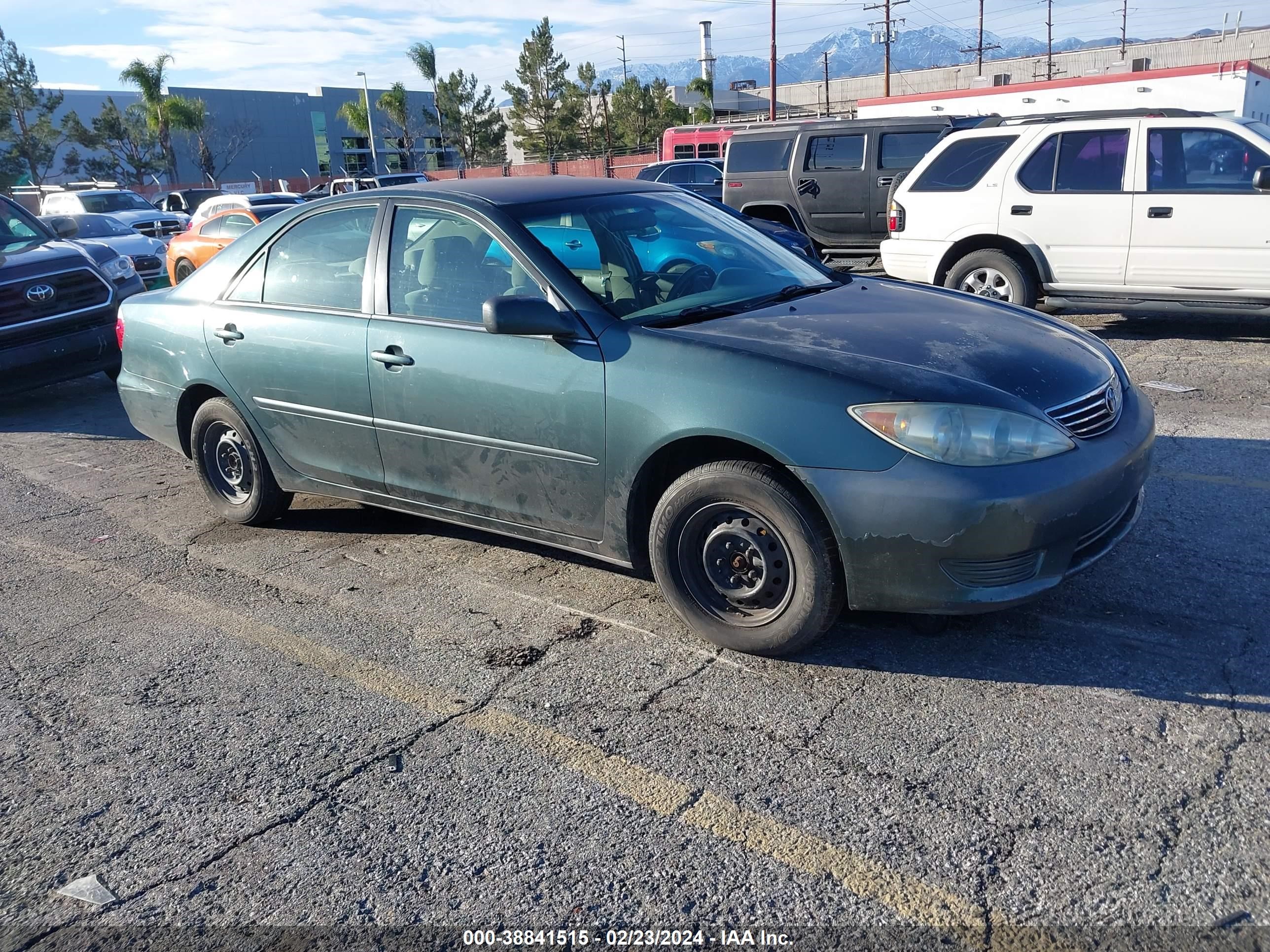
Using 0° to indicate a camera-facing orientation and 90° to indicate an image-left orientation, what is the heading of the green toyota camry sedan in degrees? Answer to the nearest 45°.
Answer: approximately 315°

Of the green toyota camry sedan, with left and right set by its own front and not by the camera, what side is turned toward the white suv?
left

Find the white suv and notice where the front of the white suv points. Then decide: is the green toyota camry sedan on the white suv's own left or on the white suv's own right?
on the white suv's own right

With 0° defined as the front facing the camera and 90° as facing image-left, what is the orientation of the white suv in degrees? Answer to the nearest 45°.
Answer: approximately 270°

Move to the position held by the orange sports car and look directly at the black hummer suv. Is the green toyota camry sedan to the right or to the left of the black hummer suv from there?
right

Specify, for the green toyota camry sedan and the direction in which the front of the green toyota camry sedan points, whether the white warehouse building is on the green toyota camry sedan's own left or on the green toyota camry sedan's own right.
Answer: on the green toyota camry sedan's own left

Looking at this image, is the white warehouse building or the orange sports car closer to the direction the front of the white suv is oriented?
the white warehouse building

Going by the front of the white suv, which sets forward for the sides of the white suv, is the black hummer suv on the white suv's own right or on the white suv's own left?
on the white suv's own left
